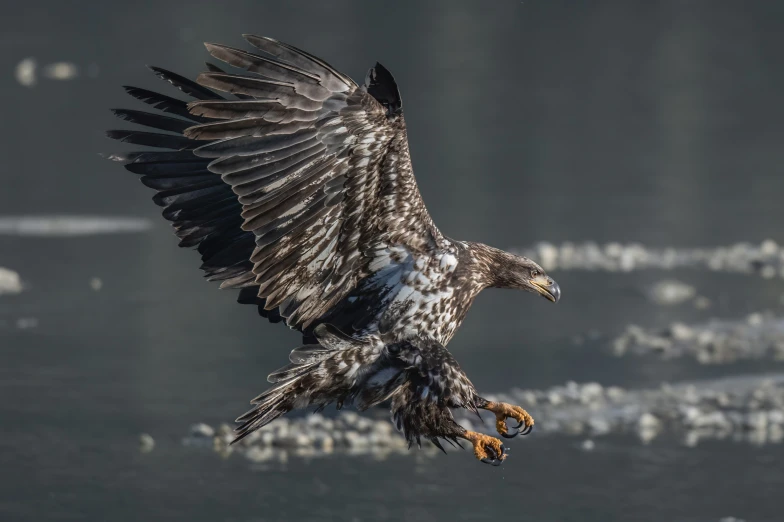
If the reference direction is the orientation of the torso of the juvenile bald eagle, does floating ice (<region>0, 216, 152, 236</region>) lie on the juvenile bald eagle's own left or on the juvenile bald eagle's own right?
on the juvenile bald eagle's own left

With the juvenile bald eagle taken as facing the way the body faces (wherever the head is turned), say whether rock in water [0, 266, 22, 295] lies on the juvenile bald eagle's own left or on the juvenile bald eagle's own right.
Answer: on the juvenile bald eagle's own left

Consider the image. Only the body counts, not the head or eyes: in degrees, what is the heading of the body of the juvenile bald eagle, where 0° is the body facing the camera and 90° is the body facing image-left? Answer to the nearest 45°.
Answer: approximately 270°

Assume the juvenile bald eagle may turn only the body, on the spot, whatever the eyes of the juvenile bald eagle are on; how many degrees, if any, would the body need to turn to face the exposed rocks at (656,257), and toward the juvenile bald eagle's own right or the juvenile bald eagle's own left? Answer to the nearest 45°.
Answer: approximately 45° to the juvenile bald eagle's own left

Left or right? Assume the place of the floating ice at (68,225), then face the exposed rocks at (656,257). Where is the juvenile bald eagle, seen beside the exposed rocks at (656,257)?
right

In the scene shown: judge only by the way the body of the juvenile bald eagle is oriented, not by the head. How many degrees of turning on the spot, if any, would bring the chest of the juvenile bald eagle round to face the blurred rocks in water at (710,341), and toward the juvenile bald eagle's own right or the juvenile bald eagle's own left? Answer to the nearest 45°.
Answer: approximately 45° to the juvenile bald eagle's own left
